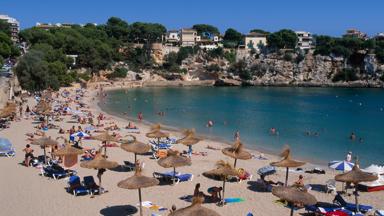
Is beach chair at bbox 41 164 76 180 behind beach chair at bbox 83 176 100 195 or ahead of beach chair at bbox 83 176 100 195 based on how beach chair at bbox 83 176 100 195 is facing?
behind

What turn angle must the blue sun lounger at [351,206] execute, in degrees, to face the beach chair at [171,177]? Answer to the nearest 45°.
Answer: approximately 180°

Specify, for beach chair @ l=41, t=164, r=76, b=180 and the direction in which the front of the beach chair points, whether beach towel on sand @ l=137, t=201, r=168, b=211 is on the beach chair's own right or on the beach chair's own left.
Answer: on the beach chair's own right

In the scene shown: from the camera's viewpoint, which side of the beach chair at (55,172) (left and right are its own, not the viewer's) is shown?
right

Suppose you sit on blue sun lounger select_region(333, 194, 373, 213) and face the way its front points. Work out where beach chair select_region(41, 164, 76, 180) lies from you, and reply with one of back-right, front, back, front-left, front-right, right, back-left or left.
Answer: back

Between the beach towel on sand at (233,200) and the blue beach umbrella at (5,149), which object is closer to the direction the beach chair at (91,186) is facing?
the beach towel on sand

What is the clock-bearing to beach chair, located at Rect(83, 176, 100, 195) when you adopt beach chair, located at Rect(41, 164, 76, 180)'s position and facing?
beach chair, located at Rect(83, 176, 100, 195) is roughly at 2 o'clock from beach chair, located at Rect(41, 164, 76, 180).

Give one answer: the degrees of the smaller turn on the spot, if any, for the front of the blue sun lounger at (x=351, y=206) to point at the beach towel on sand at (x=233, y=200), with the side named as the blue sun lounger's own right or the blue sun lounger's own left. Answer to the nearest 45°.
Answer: approximately 180°

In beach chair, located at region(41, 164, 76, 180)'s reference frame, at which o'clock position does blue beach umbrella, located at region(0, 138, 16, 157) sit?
The blue beach umbrella is roughly at 8 o'clock from the beach chair.

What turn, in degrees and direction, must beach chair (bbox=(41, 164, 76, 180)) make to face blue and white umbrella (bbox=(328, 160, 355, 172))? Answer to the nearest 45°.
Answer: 0° — it already faces it

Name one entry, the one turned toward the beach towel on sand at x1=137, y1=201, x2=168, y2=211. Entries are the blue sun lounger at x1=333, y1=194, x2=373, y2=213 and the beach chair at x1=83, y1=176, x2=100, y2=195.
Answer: the beach chair

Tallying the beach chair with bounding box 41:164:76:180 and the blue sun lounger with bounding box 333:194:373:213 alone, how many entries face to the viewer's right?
2

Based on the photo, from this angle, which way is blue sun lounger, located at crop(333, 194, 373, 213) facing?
to the viewer's right
